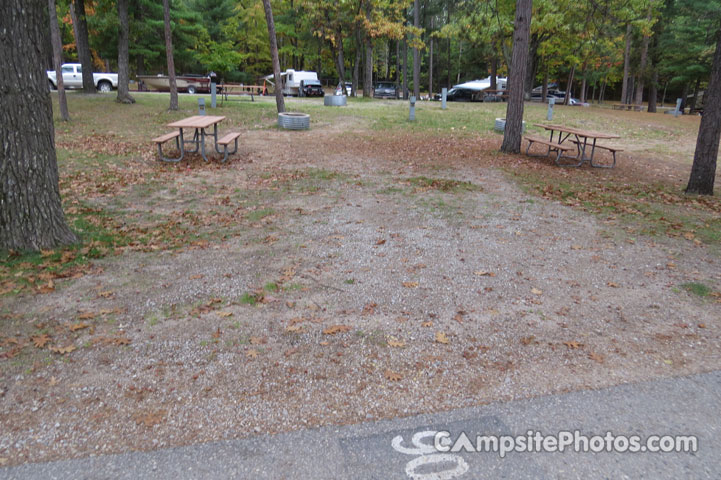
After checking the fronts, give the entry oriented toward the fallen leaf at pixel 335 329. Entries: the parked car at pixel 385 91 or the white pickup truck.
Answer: the parked car

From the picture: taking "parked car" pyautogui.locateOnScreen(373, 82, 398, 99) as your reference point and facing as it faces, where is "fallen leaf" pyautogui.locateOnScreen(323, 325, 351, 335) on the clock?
The fallen leaf is roughly at 12 o'clock from the parked car.

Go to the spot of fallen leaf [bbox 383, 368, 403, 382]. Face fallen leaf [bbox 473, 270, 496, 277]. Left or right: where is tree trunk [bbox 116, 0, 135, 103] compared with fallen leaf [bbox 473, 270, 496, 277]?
left

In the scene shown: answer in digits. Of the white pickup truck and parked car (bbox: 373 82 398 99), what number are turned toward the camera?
1

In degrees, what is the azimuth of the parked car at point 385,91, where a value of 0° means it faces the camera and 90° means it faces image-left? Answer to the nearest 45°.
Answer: approximately 0°
